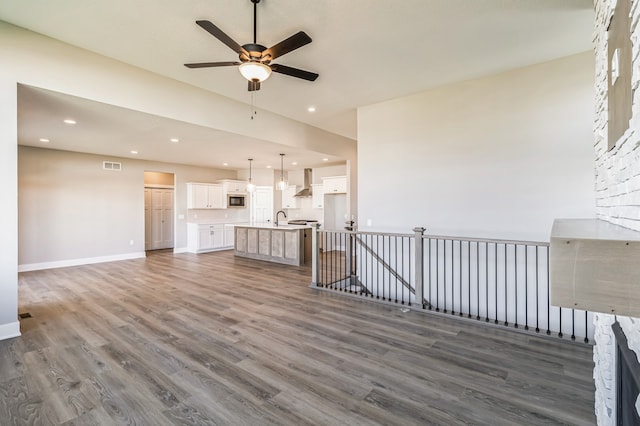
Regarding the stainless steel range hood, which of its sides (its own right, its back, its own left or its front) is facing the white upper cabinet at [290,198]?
right

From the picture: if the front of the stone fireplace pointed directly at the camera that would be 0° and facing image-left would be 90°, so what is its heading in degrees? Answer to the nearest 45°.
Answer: approximately 90°

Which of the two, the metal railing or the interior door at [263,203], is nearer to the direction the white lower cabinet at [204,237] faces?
the metal railing

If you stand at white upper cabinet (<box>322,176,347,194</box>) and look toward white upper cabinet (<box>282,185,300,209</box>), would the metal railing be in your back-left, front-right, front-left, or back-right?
back-left

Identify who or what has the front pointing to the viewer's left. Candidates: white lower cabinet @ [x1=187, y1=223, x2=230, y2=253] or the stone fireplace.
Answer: the stone fireplace

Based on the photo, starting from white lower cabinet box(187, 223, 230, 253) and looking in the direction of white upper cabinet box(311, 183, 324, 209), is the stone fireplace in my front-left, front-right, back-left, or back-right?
front-right

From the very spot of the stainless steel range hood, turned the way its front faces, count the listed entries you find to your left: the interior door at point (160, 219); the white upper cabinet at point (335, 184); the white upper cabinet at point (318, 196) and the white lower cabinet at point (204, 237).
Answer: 2

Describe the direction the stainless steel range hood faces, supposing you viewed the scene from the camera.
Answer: facing the viewer and to the left of the viewer

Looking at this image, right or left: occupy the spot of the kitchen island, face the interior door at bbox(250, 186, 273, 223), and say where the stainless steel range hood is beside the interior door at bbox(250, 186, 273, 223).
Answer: right

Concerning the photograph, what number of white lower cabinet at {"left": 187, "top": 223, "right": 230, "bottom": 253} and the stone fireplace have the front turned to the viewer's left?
1

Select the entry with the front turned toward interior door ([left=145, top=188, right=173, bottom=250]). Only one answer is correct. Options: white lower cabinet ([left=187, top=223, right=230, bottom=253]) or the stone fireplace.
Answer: the stone fireplace

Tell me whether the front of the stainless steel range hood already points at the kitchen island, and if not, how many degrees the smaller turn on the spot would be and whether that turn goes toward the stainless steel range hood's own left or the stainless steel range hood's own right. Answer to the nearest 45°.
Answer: approximately 45° to the stainless steel range hood's own left

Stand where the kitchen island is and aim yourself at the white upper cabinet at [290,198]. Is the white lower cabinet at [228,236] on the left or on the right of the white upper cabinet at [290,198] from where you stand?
left

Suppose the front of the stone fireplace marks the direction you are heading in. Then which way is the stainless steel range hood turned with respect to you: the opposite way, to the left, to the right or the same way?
to the left

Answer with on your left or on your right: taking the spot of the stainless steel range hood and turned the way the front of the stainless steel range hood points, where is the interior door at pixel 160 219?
on your right
